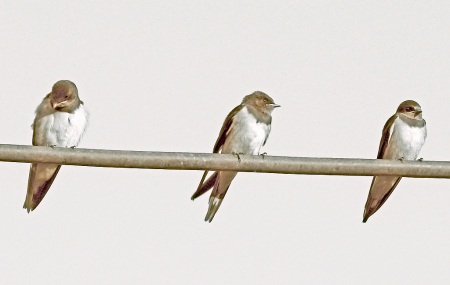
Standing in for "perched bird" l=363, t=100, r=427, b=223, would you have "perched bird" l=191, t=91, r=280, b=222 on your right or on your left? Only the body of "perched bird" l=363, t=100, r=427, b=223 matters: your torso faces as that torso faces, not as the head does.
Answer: on your right

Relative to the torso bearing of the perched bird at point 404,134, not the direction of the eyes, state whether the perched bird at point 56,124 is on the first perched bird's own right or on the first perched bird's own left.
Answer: on the first perched bird's own right

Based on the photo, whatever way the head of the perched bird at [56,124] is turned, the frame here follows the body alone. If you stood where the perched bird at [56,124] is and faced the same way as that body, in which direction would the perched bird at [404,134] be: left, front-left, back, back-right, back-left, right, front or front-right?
front-left

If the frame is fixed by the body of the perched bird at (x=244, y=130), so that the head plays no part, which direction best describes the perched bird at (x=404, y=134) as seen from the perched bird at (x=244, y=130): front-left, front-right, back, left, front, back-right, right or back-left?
front-left

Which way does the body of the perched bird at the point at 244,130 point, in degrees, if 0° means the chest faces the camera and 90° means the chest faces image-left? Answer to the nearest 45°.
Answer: approximately 315°

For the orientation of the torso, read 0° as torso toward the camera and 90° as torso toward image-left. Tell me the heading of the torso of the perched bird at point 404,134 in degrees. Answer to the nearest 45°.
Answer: approximately 315°

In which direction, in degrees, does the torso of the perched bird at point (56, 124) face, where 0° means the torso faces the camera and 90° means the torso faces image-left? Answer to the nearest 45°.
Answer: approximately 315°
